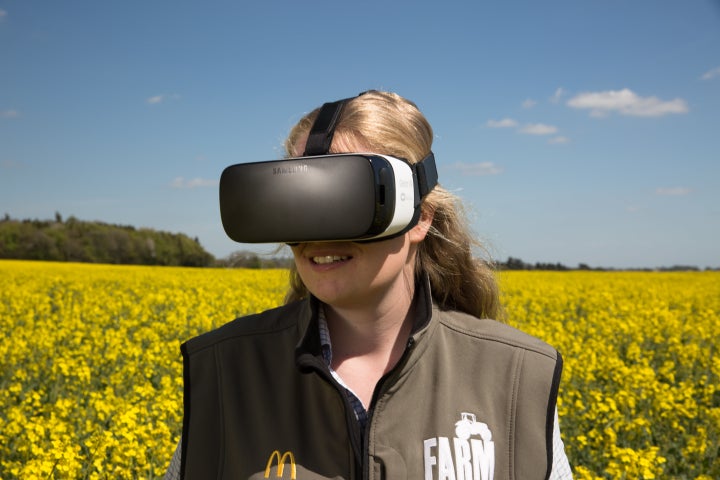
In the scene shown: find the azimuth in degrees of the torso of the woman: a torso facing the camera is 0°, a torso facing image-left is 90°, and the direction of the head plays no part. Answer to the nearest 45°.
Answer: approximately 0°
